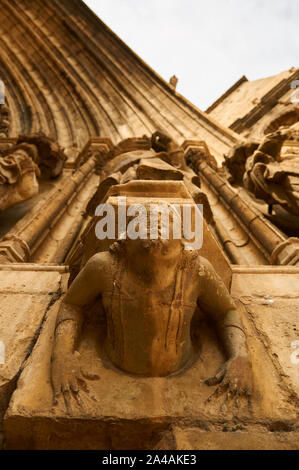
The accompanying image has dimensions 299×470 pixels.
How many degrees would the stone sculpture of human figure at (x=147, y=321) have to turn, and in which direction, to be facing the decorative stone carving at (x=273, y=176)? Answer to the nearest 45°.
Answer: approximately 135° to its left

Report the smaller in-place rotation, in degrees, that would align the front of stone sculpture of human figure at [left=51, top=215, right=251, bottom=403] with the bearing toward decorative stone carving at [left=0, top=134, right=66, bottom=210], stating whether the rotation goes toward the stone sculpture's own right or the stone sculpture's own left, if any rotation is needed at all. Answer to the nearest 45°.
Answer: approximately 135° to the stone sculpture's own right

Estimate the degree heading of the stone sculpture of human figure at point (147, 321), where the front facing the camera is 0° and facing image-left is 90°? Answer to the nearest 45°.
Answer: approximately 0°

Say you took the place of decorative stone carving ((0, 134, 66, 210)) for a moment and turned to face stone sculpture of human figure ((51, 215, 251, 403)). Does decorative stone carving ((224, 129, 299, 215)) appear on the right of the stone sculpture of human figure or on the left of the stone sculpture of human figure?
left
